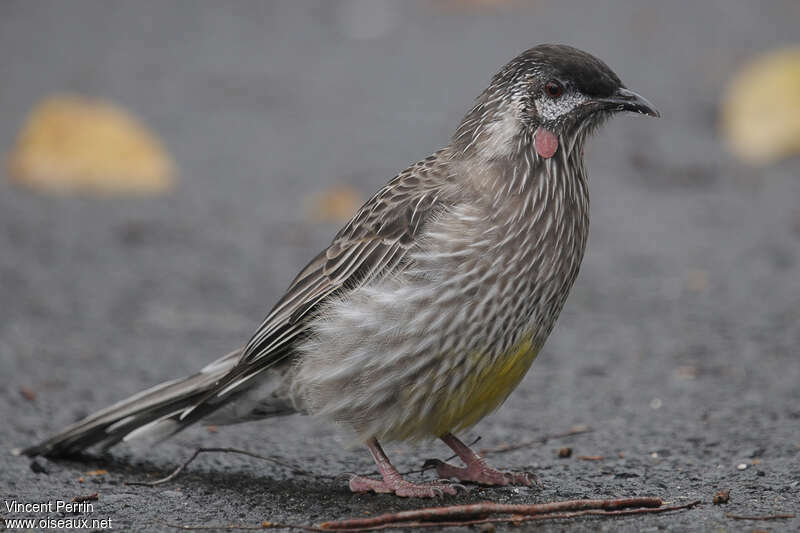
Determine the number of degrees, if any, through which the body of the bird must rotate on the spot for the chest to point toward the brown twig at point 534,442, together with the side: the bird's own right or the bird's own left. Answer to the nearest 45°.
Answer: approximately 45° to the bird's own left

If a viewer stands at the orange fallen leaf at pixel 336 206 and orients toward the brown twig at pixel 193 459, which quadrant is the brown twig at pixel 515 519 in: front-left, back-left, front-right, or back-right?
front-left

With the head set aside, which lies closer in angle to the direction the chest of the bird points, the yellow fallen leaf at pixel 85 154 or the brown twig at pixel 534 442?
the brown twig

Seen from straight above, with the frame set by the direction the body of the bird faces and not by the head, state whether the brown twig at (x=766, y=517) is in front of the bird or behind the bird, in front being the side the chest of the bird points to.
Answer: in front

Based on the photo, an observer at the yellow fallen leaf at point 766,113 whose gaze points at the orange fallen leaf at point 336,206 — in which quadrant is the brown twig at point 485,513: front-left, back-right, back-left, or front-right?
front-left

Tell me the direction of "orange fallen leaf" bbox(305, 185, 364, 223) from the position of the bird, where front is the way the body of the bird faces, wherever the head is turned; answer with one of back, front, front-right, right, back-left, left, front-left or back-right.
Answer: left

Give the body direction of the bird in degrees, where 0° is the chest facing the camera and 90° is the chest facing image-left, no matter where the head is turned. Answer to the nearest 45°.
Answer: approximately 270°

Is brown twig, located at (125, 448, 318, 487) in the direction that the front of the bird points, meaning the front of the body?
no

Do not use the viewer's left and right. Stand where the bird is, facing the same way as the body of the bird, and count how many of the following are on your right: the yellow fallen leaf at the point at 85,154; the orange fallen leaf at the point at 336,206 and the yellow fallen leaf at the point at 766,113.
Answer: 0

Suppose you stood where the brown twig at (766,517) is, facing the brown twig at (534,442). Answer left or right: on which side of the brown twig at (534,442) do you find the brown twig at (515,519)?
left

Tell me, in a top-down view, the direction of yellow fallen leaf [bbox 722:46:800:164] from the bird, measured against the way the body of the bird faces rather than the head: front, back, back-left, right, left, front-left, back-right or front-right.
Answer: front-left
